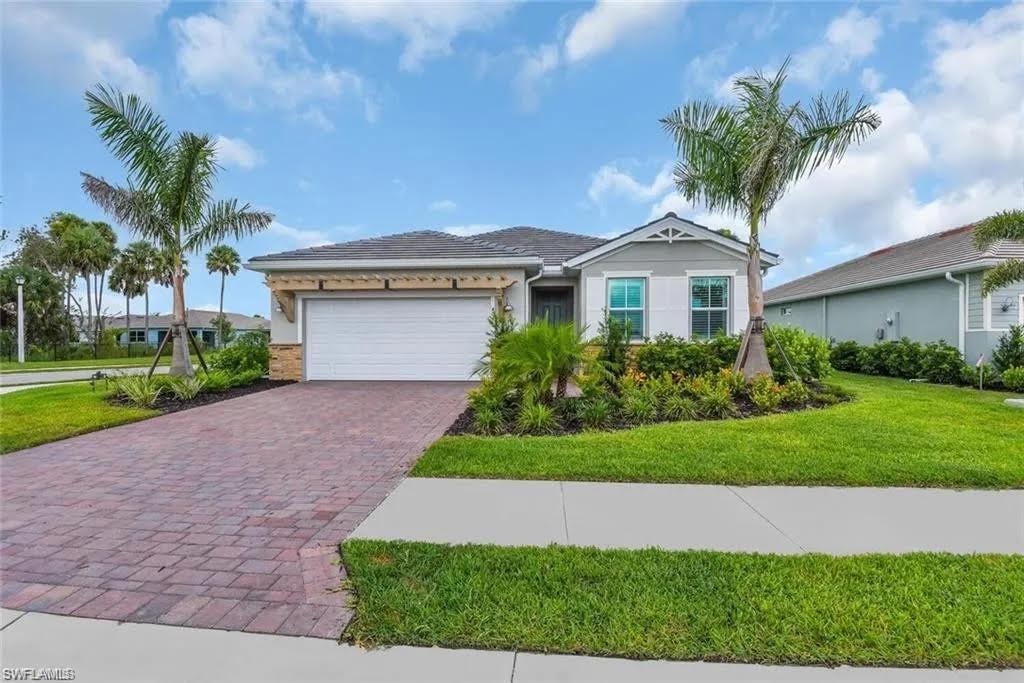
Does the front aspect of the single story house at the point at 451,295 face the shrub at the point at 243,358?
no

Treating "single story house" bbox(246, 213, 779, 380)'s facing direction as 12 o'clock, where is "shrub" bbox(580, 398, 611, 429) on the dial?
The shrub is roughly at 11 o'clock from the single story house.

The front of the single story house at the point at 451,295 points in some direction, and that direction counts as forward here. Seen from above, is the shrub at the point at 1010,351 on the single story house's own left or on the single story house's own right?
on the single story house's own left

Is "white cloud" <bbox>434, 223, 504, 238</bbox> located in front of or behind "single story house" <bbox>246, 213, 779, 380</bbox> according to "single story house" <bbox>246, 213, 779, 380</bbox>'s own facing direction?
behind

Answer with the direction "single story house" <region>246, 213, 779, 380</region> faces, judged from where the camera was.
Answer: facing the viewer

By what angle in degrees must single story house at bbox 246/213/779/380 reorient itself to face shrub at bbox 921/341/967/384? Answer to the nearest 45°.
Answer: approximately 90° to its left

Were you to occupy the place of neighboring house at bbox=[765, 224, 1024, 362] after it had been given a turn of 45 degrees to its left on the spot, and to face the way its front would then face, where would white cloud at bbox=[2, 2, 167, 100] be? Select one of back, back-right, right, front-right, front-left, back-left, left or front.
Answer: back-right

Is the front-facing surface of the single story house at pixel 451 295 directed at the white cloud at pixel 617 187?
no

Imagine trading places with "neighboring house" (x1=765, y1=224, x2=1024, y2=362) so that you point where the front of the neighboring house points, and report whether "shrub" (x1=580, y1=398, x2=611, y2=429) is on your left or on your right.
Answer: on your right

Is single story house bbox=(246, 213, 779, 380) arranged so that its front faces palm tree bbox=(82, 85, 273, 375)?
no

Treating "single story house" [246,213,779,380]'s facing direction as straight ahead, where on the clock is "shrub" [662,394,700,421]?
The shrub is roughly at 11 o'clock from the single story house.

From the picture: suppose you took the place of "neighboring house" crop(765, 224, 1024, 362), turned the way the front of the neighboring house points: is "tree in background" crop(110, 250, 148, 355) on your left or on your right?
on your right

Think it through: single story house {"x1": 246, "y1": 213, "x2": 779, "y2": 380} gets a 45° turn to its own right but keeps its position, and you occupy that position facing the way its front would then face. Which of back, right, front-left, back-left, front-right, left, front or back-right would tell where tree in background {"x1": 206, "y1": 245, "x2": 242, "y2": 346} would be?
right

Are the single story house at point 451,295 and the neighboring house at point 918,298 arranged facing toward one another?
no

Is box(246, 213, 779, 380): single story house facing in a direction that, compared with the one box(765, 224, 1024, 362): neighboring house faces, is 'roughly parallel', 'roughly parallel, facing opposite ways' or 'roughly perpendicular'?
roughly parallel

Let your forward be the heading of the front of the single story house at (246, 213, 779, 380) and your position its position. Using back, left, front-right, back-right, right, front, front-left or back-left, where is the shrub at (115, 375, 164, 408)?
front-right

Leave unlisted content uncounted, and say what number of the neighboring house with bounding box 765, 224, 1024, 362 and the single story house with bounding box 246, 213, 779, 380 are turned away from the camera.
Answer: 0
